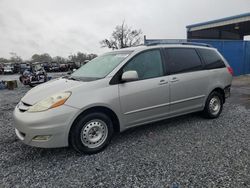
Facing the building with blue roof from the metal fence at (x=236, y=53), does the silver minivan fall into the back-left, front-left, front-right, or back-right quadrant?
back-left

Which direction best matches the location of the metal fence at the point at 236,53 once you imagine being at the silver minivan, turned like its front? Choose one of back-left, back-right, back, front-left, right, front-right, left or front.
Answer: back

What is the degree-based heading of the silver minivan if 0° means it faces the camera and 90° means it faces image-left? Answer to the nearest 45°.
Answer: approximately 45°

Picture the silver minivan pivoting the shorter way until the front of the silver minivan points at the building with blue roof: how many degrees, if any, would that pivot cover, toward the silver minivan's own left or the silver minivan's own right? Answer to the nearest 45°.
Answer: approximately 180°
